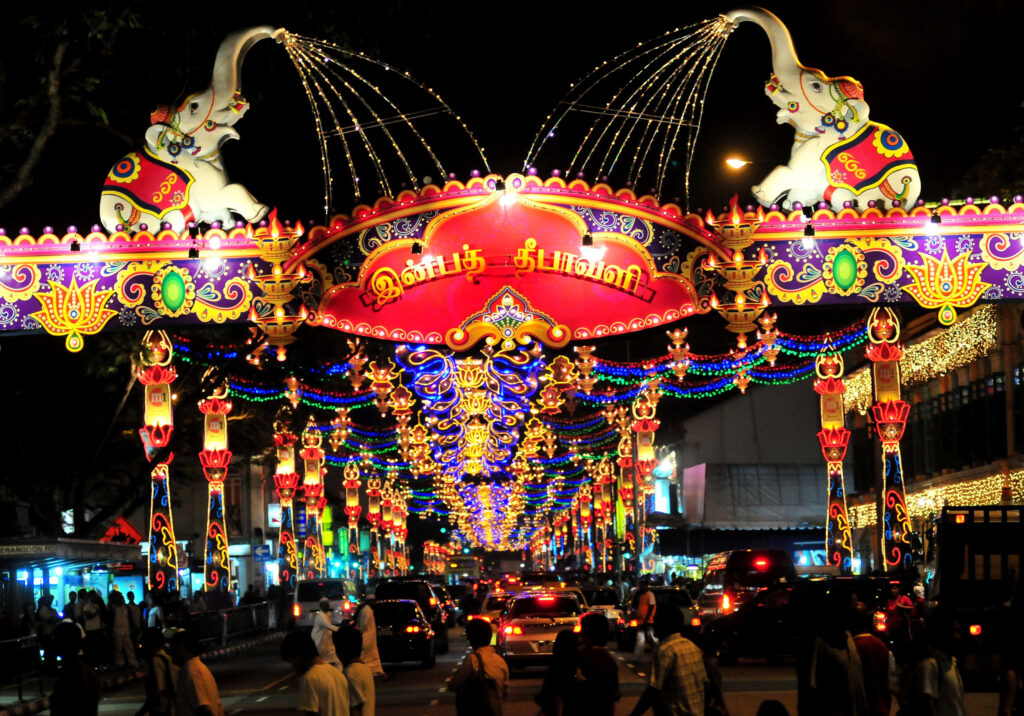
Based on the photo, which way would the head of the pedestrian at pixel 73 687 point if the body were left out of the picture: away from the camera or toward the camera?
away from the camera

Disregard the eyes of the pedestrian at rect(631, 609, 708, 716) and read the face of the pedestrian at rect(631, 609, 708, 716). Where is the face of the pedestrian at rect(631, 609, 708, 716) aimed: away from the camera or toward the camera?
away from the camera

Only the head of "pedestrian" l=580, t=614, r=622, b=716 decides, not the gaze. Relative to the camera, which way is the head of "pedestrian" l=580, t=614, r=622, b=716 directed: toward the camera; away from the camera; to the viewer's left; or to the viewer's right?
away from the camera

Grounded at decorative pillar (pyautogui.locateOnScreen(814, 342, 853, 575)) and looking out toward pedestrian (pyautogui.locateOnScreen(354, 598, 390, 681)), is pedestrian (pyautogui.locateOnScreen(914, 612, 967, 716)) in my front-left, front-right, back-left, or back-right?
front-left

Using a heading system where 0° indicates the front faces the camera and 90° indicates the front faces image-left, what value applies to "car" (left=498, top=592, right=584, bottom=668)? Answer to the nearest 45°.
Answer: approximately 180°

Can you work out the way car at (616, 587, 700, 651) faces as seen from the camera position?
facing away from the viewer

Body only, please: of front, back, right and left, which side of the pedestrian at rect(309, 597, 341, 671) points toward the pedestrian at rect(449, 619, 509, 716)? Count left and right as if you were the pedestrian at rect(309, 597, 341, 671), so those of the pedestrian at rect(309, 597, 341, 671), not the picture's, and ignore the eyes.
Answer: right

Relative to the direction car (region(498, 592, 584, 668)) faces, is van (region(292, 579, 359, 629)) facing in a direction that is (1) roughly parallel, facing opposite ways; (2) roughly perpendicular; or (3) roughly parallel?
roughly parallel

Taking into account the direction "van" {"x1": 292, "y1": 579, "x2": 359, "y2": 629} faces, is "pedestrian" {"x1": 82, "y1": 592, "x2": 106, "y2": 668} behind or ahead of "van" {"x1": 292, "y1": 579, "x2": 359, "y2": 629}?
behind

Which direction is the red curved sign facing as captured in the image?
toward the camera

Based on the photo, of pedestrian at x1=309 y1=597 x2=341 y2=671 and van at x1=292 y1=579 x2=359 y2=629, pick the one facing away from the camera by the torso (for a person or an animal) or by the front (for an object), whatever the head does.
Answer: the van

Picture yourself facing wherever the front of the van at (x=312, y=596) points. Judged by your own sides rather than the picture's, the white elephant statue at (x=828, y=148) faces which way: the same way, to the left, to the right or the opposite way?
to the left
